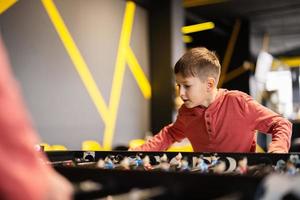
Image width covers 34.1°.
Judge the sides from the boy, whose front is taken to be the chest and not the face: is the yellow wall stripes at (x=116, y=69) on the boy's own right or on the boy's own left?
on the boy's own right

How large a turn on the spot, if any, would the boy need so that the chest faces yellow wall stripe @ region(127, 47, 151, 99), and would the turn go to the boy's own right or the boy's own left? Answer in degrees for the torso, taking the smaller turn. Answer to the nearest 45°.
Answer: approximately 135° to the boy's own right

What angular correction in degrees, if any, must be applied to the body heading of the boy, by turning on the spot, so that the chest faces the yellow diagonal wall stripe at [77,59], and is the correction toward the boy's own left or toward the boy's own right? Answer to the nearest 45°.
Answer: approximately 90° to the boy's own right

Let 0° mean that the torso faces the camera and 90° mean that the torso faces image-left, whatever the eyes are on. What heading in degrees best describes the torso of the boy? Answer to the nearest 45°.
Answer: approximately 45°

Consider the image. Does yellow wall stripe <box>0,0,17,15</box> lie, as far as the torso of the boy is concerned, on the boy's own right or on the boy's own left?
on the boy's own right

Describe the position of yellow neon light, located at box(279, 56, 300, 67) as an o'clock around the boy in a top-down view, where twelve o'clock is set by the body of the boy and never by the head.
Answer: The yellow neon light is roughly at 5 o'clock from the boy.

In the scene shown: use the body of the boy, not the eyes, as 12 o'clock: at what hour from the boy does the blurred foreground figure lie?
The blurred foreground figure is roughly at 11 o'clock from the boy.

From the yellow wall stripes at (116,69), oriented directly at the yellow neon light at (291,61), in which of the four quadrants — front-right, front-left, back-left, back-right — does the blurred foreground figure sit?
back-right

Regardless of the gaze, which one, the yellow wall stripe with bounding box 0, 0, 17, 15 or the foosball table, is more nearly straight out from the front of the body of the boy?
the foosball table
